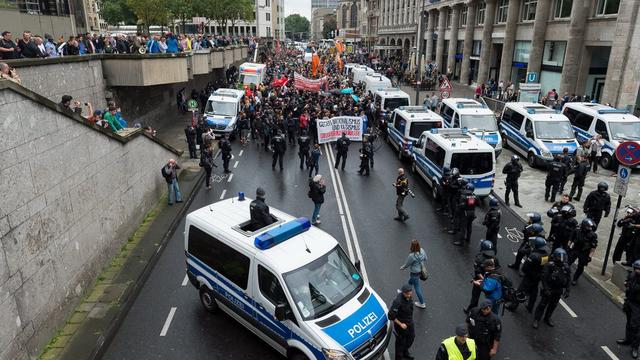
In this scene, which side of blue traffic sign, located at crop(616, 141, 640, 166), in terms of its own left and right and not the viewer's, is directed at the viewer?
front

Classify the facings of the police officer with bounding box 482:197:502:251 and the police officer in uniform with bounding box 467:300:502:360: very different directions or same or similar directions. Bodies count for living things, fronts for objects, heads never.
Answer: very different directions

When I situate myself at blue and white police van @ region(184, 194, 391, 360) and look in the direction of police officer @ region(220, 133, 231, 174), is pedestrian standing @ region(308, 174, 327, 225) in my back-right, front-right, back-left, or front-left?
front-right

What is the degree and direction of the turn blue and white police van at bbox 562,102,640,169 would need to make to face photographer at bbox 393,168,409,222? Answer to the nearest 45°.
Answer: approximately 90° to its right

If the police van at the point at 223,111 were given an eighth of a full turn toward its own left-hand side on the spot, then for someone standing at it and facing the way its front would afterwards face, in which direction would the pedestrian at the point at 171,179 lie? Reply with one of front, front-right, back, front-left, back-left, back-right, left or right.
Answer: front

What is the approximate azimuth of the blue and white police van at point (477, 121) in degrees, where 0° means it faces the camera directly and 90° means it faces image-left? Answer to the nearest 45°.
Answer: approximately 315°

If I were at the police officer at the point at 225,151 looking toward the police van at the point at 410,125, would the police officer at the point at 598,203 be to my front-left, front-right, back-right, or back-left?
front-right

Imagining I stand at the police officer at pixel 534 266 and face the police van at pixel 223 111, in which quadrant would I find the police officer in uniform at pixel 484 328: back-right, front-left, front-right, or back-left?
back-left

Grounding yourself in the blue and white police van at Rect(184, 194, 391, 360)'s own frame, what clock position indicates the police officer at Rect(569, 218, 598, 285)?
The police officer is roughly at 10 o'clock from the blue and white police van.
